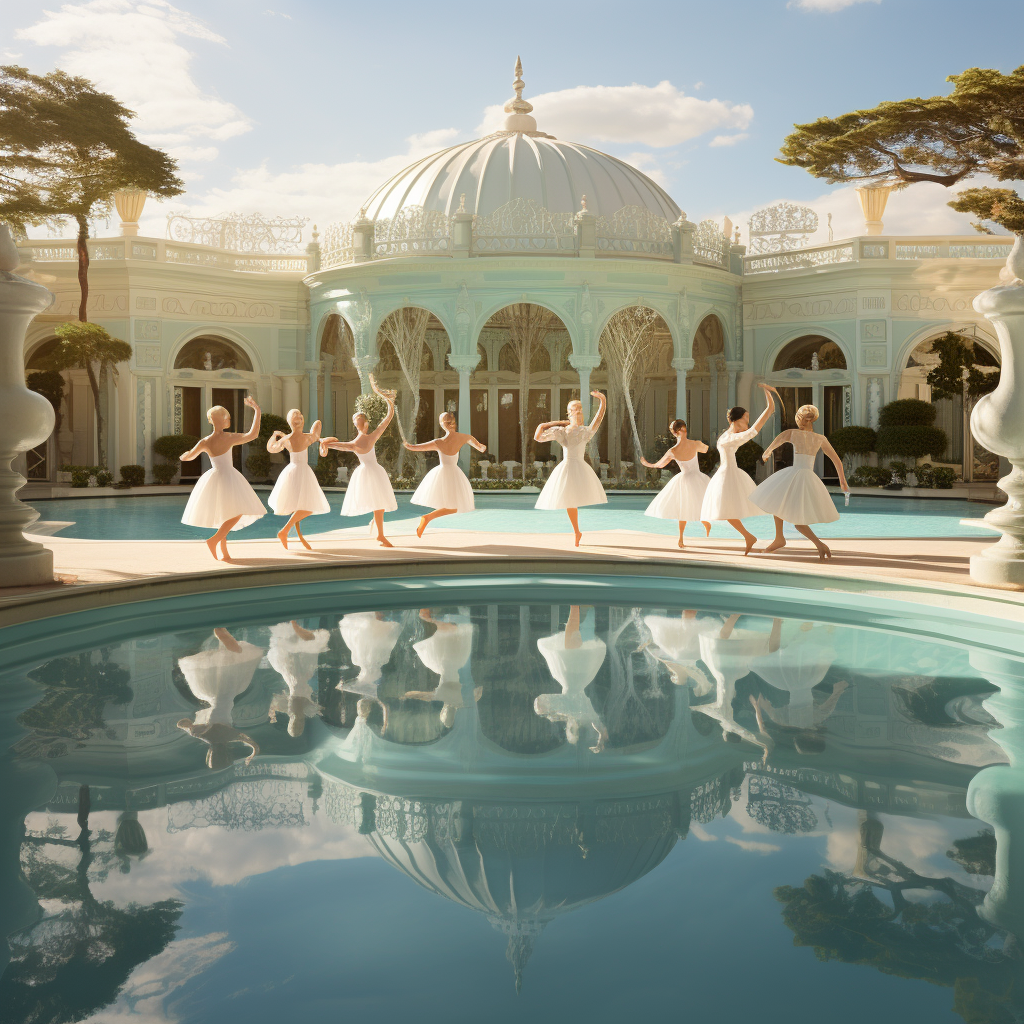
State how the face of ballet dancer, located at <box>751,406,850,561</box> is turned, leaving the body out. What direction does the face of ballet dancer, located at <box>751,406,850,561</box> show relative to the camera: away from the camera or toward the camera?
away from the camera

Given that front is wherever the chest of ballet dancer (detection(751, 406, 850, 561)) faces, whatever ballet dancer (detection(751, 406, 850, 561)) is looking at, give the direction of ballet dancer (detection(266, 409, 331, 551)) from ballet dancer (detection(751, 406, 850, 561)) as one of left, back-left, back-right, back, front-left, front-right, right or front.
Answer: left

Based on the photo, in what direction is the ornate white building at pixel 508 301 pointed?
toward the camera

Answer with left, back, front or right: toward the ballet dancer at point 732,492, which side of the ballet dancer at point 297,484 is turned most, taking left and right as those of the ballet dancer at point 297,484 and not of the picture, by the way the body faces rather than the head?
right

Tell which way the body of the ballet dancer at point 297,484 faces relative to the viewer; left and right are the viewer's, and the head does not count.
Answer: facing away from the viewer

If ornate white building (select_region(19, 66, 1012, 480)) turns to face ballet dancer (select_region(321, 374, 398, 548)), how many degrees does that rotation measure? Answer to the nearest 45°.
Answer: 0° — it already faces them

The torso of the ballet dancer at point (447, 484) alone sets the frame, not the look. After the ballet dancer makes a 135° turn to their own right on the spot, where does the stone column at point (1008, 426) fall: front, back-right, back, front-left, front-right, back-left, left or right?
front

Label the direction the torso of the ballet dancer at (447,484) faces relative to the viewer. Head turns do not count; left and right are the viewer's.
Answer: facing away from the viewer

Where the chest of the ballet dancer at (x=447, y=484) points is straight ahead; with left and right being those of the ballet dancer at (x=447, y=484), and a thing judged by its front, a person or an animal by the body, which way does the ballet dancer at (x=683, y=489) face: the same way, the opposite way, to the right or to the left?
the same way

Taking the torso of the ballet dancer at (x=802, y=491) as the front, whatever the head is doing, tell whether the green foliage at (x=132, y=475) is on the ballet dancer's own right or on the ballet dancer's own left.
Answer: on the ballet dancer's own left
